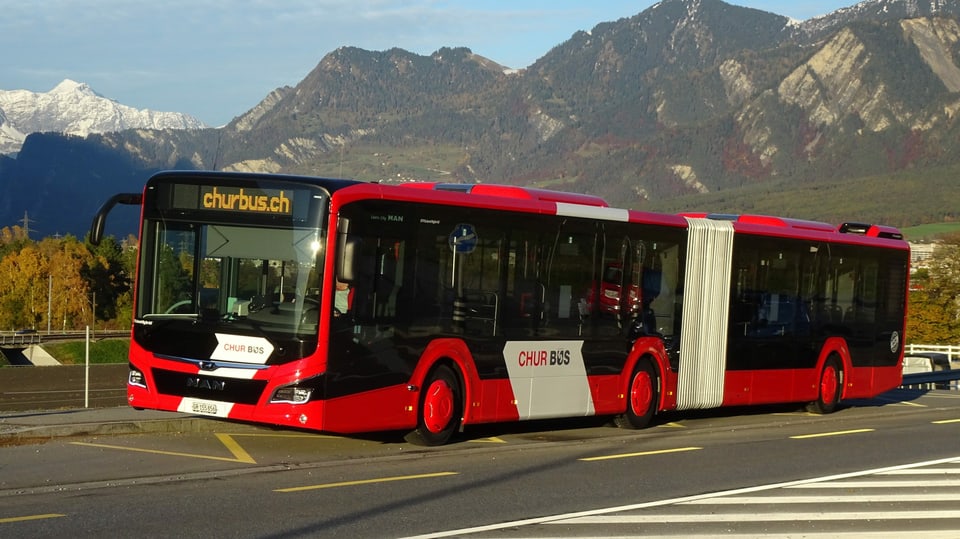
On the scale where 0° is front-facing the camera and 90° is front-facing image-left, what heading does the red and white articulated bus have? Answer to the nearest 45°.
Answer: approximately 45°

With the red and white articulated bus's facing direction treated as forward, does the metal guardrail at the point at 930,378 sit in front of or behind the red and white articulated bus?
behind
